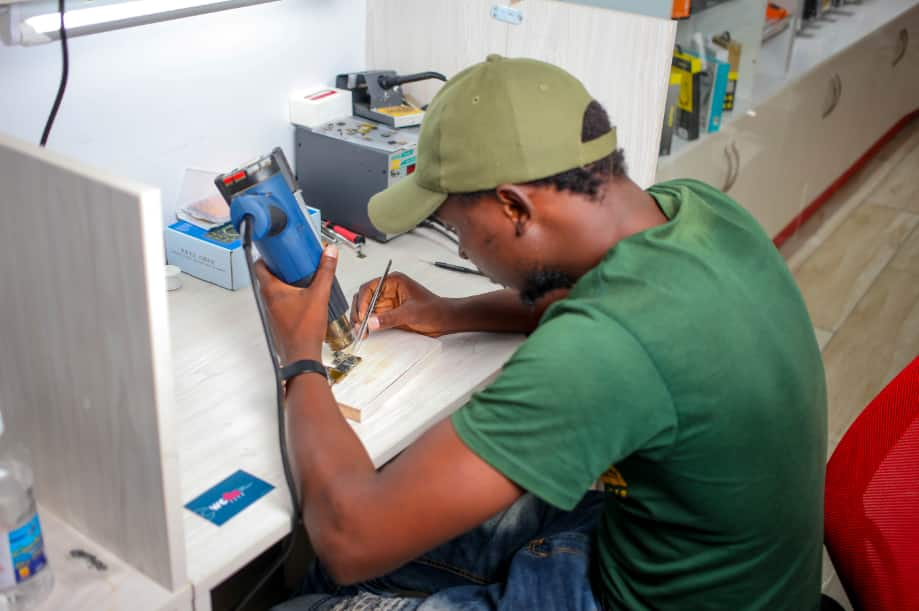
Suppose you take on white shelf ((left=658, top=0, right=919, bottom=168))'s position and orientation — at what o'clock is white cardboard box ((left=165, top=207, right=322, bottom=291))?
The white cardboard box is roughly at 2 o'clock from the white shelf.

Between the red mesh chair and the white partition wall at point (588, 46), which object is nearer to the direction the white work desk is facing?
the red mesh chair

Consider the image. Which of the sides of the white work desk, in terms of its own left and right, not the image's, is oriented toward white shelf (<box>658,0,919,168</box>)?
left

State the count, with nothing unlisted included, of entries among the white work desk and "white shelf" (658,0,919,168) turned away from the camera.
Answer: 0

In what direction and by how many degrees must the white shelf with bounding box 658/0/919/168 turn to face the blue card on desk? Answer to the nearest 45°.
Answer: approximately 45° to its right
